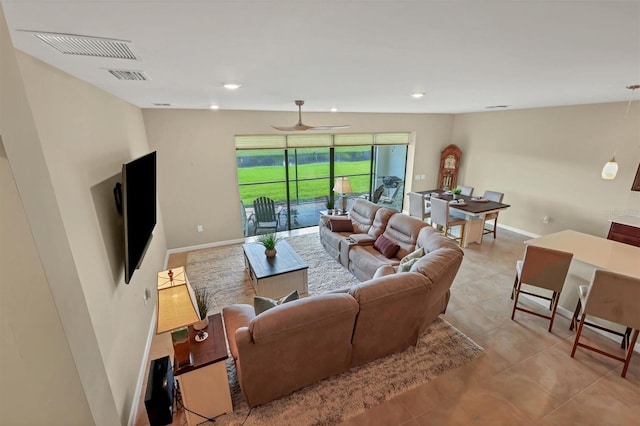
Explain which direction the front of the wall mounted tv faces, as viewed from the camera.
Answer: facing to the right of the viewer

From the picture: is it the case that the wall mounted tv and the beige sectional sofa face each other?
yes

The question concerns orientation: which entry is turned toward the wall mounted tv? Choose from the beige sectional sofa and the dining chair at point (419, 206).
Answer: the beige sectional sofa

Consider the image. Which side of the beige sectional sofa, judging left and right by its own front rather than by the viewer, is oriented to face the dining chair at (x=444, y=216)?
back

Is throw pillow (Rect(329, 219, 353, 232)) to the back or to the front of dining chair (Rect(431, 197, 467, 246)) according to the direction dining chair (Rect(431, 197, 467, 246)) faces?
to the back

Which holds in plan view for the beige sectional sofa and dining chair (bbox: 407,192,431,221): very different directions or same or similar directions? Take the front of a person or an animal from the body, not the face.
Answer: very different directions
